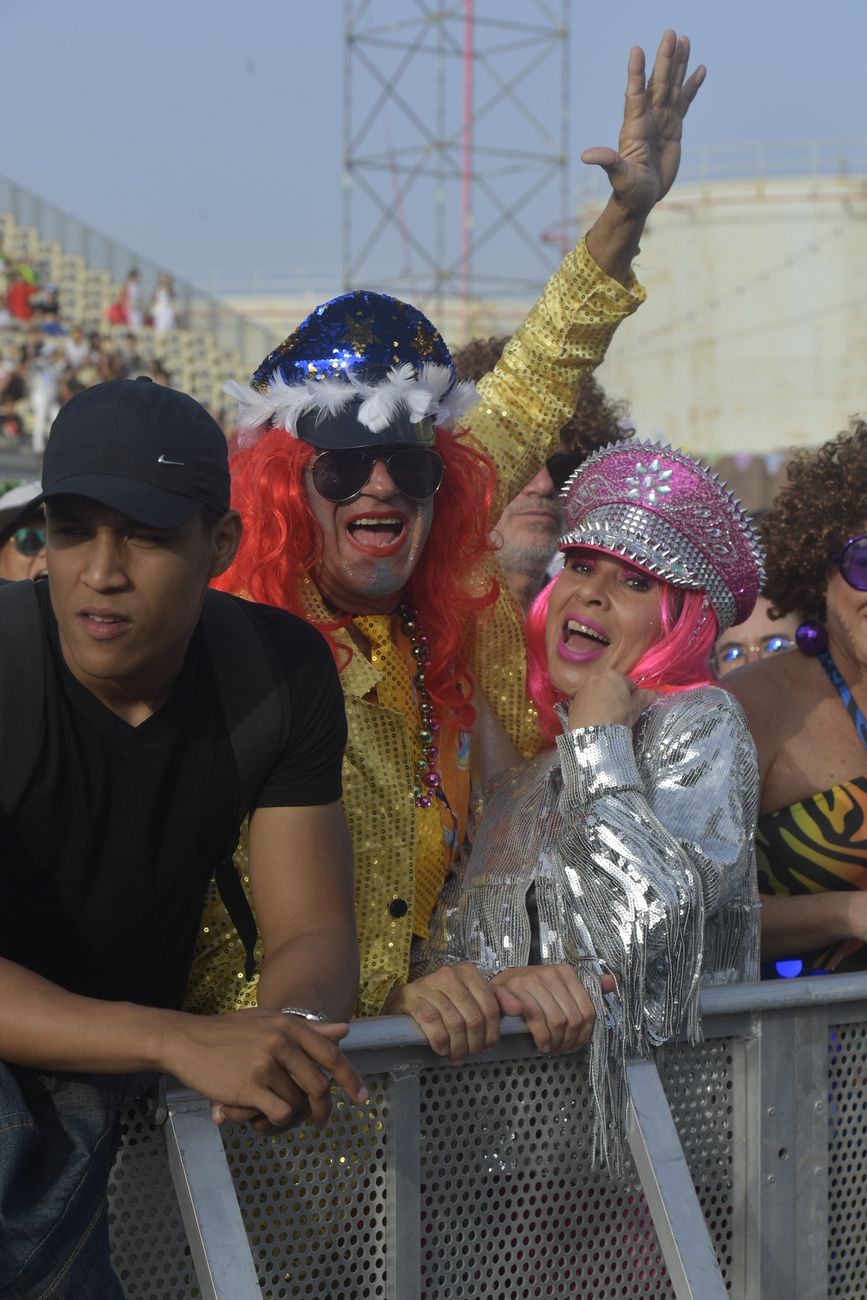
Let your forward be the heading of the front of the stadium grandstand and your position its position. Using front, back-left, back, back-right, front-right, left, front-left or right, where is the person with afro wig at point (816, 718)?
front-right

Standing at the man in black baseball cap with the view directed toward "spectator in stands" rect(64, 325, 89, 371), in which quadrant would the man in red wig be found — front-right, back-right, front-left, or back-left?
front-right

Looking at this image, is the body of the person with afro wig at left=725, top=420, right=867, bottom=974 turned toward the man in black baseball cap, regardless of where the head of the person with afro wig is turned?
no

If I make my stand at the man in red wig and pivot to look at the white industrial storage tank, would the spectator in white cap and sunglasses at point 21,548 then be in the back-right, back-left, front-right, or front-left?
front-left

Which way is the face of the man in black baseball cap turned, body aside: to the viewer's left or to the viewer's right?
to the viewer's left

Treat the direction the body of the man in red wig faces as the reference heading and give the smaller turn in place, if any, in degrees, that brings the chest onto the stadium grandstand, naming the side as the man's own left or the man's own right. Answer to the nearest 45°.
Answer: approximately 180°

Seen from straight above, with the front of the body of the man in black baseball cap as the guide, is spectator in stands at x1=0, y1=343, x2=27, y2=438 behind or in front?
behind

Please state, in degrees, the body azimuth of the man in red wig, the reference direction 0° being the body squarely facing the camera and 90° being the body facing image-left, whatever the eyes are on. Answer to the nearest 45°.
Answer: approximately 0°

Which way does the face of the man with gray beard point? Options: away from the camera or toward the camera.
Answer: toward the camera

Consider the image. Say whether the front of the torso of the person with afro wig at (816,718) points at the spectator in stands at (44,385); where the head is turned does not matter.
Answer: no

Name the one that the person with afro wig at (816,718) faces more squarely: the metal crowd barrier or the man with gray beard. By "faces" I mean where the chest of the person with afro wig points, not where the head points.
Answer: the metal crowd barrier

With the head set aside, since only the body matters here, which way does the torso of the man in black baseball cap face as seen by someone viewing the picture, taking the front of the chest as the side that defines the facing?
toward the camera

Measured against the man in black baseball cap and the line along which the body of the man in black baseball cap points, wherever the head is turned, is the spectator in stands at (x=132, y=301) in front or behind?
behind

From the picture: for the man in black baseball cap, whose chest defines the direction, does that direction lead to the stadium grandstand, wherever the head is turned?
no

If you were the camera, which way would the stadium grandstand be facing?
facing the viewer and to the right of the viewer

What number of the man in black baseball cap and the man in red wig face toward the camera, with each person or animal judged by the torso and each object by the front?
2

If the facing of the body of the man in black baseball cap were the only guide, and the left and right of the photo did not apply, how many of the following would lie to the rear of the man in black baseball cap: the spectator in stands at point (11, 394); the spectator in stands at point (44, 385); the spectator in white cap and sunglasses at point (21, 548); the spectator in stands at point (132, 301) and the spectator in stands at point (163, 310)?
5
